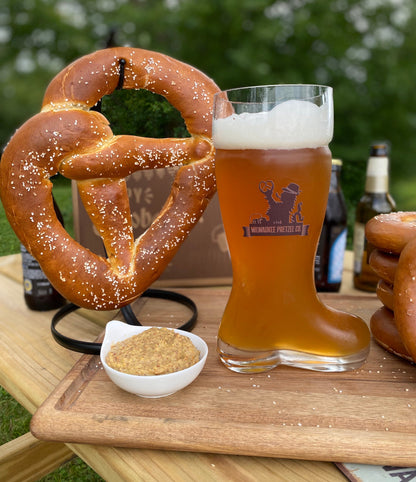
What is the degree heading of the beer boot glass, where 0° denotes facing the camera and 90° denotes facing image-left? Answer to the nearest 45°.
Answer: approximately 270°
